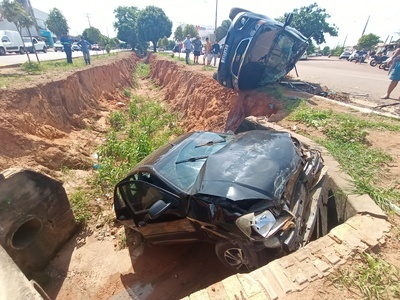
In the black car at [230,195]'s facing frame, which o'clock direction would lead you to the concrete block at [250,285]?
The concrete block is roughly at 1 o'clock from the black car.

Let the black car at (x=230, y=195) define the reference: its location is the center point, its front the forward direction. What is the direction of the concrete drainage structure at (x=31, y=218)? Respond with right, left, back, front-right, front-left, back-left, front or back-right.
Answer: back-right

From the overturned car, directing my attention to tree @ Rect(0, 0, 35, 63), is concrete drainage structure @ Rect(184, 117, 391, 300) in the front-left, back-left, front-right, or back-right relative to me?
back-left

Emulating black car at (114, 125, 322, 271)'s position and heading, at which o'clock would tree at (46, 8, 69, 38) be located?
The tree is roughly at 6 o'clock from the black car.

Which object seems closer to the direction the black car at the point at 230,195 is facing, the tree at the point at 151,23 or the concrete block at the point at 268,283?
the concrete block

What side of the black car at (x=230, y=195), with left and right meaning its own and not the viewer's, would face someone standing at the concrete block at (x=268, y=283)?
front

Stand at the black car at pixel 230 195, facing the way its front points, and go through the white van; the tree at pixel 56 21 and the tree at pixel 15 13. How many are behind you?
3

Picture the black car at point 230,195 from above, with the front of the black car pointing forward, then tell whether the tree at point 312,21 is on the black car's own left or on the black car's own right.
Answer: on the black car's own left

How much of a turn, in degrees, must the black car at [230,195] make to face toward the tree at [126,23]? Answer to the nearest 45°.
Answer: approximately 180°

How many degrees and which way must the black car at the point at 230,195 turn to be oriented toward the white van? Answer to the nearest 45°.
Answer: approximately 180°

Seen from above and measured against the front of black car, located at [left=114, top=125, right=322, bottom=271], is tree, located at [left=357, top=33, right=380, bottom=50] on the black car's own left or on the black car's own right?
on the black car's own left

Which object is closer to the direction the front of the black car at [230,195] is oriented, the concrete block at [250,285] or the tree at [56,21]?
the concrete block

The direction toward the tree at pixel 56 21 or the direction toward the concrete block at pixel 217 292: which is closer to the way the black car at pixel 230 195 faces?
the concrete block
